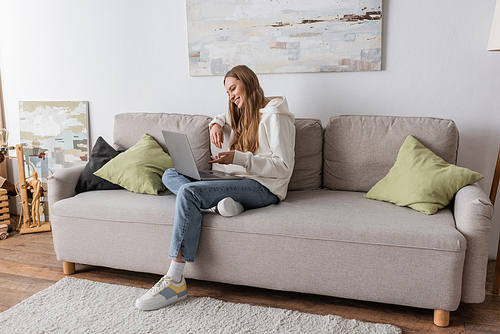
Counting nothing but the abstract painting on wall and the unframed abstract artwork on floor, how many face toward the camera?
2

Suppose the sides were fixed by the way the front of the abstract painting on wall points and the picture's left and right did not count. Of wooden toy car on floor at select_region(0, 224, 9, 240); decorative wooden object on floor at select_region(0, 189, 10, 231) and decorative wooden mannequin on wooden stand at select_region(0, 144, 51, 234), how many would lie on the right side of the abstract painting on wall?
3

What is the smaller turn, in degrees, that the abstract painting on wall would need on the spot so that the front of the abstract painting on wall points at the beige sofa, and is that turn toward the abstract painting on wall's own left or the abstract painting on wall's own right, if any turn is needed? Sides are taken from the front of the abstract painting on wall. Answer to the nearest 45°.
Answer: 0° — it already faces it

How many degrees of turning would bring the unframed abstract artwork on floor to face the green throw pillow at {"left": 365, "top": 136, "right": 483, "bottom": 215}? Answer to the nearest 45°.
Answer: approximately 45° to its left

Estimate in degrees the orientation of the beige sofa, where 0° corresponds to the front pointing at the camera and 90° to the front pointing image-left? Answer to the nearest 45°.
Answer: approximately 45°

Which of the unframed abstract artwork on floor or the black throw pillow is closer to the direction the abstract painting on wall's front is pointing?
the black throw pillow
